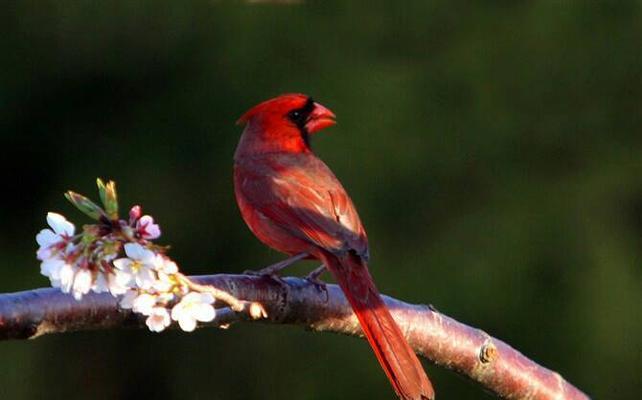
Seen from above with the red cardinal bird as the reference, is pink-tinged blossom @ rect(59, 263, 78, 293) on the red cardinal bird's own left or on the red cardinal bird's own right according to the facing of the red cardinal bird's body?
on the red cardinal bird's own left

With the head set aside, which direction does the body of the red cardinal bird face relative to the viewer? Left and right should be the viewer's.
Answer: facing away from the viewer and to the left of the viewer

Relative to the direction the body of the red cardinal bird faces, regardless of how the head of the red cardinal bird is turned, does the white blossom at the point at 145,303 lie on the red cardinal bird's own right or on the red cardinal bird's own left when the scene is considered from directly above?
on the red cardinal bird's own left

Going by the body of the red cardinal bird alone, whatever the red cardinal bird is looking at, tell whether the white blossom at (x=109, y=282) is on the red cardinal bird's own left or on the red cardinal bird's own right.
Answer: on the red cardinal bird's own left
